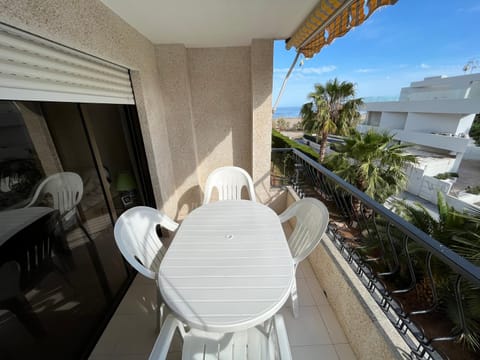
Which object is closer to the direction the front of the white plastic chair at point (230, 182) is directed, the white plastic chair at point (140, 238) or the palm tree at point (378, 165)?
the white plastic chair

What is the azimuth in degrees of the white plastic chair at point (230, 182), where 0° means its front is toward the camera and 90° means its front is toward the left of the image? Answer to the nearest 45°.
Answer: approximately 0°

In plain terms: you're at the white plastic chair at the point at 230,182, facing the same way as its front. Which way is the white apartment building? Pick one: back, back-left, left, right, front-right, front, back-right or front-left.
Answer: back-left

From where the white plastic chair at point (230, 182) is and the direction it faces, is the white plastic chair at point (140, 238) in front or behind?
in front

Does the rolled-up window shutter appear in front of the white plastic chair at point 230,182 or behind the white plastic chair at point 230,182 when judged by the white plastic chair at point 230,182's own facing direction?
in front

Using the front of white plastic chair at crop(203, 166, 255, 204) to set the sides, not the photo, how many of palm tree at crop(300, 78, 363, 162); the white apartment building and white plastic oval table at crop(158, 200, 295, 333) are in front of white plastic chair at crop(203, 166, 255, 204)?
1

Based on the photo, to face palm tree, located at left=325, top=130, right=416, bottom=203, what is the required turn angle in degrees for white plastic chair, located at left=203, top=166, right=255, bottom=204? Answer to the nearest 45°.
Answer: approximately 90° to its left

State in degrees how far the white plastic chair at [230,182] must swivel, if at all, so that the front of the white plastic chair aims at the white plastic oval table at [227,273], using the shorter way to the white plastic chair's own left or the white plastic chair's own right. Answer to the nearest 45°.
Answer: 0° — it already faces it

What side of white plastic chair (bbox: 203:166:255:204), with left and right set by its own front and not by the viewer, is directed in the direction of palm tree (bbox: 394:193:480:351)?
left

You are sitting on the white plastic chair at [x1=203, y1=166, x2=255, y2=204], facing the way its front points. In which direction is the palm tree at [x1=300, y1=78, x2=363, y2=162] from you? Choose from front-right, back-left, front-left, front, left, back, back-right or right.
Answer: back-left
